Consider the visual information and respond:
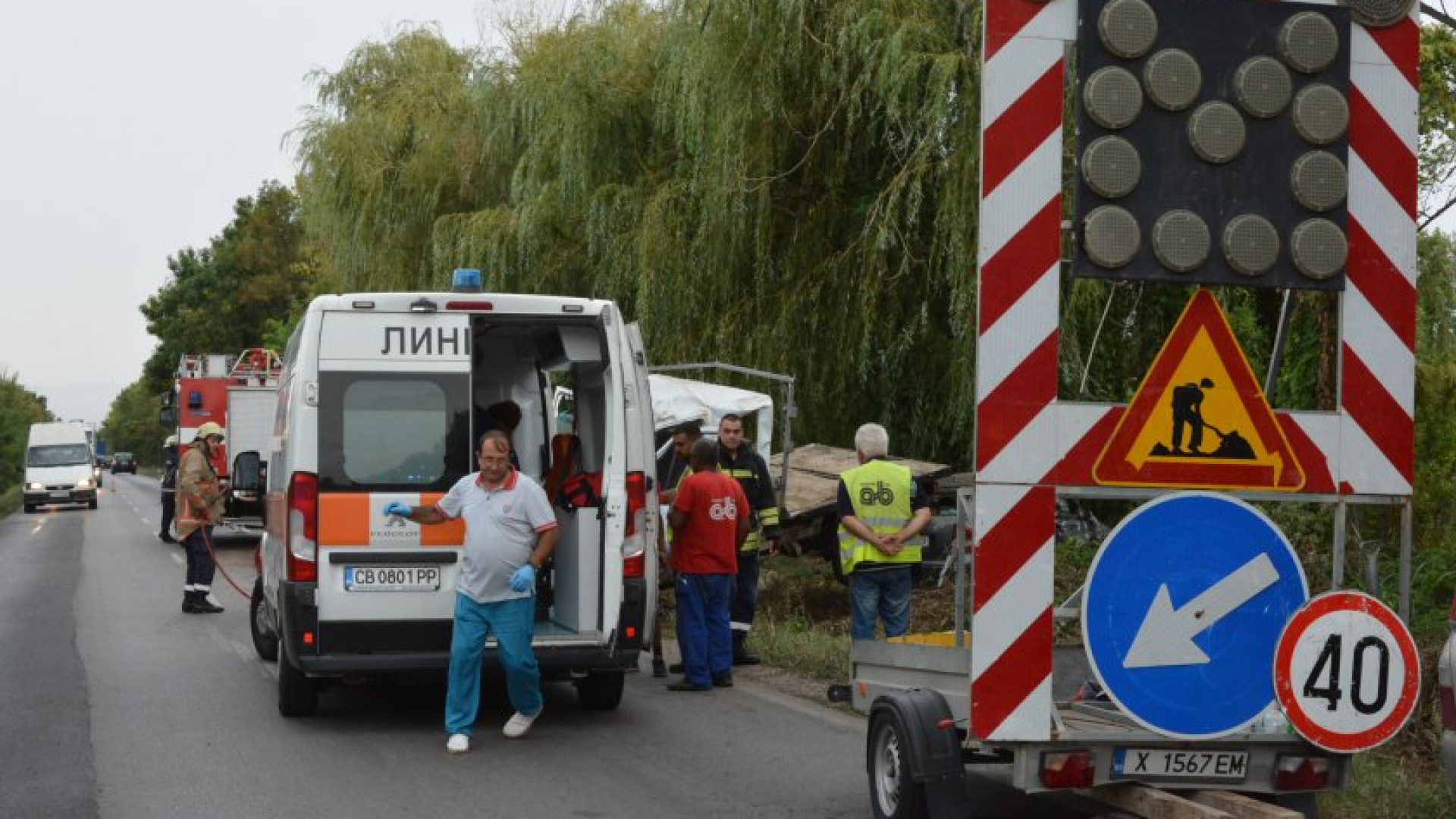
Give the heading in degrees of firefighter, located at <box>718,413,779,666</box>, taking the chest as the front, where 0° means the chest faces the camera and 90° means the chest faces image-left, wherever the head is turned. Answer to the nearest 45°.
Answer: approximately 0°

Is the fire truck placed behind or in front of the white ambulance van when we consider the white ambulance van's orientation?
in front

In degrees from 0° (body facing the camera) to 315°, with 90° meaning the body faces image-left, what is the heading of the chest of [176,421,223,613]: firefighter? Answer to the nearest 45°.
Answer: approximately 270°

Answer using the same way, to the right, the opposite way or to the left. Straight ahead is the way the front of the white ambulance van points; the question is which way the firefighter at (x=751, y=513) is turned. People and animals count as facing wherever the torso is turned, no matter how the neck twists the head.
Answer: the opposite way

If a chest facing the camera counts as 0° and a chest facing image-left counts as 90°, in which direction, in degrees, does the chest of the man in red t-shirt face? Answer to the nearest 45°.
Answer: approximately 135°

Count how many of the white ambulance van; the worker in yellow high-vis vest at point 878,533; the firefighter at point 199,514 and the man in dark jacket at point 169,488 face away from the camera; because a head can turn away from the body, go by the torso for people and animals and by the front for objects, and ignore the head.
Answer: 2

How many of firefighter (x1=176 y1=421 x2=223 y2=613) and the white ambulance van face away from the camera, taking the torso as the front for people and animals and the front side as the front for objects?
1

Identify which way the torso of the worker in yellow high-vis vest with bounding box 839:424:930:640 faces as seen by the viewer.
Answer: away from the camera

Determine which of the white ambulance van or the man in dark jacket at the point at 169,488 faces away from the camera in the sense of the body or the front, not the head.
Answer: the white ambulance van

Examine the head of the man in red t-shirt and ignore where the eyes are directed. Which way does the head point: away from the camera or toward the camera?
away from the camera

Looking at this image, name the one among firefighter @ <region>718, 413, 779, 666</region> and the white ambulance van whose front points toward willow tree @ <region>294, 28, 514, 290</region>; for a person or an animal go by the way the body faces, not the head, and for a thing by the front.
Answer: the white ambulance van
